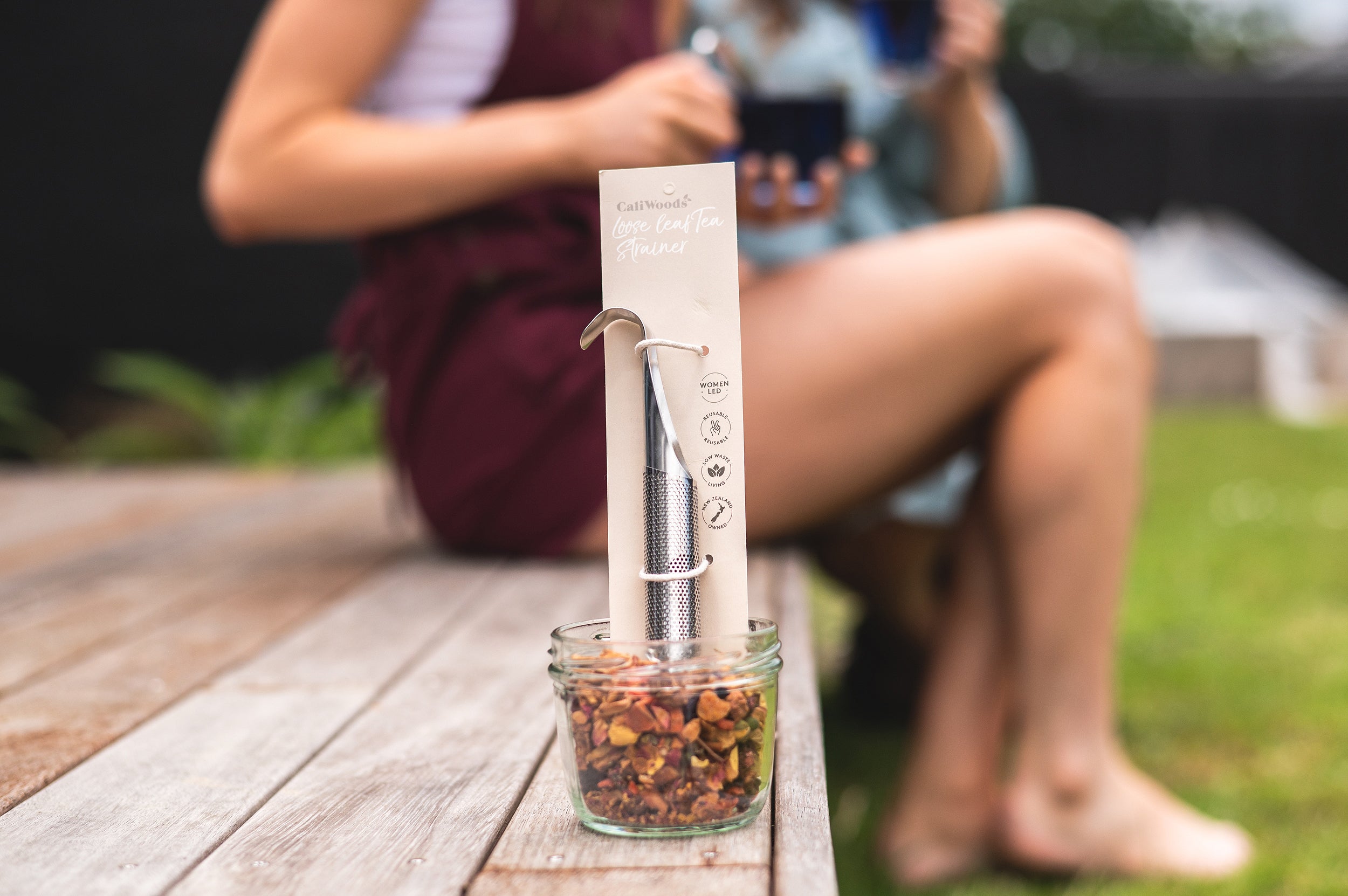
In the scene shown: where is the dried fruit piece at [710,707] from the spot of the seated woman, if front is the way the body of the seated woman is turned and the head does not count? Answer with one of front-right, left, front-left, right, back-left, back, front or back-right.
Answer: right

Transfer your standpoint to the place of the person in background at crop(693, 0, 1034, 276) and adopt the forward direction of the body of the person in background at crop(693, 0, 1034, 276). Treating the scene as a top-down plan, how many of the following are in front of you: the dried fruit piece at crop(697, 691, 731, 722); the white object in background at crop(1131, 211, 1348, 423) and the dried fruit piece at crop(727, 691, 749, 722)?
2

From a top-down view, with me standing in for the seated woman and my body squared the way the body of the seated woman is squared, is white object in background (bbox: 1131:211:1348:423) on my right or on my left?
on my left

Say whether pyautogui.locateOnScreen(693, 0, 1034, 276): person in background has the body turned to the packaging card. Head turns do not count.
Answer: yes

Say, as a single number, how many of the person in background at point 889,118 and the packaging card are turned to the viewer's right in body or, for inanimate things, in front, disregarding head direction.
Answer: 0

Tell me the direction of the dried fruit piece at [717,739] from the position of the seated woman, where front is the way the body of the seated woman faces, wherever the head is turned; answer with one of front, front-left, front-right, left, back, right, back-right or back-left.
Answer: right

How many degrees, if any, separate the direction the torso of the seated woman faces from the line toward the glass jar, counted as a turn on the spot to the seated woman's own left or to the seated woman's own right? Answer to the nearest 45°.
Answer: approximately 90° to the seated woman's own right

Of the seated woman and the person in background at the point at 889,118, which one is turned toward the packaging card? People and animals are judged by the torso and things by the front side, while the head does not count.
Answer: the person in background

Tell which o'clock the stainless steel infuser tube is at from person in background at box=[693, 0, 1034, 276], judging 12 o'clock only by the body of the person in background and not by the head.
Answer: The stainless steel infuser tube is roughly at 12 o'clock from the person in background.

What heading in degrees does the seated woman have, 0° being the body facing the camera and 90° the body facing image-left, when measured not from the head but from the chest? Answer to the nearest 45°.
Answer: approximately 270°

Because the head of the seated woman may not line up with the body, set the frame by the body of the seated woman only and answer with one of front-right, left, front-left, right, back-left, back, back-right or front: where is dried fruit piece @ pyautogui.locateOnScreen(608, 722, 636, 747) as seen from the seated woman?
right

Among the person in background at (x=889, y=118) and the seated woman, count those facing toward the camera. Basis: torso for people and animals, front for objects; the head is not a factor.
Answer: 1
